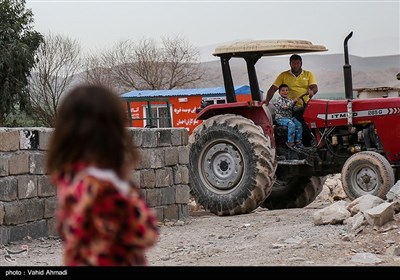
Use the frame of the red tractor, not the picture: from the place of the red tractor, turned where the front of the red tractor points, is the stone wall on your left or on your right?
on your right

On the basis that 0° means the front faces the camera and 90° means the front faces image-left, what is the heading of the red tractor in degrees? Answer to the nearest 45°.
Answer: approximately 315°
